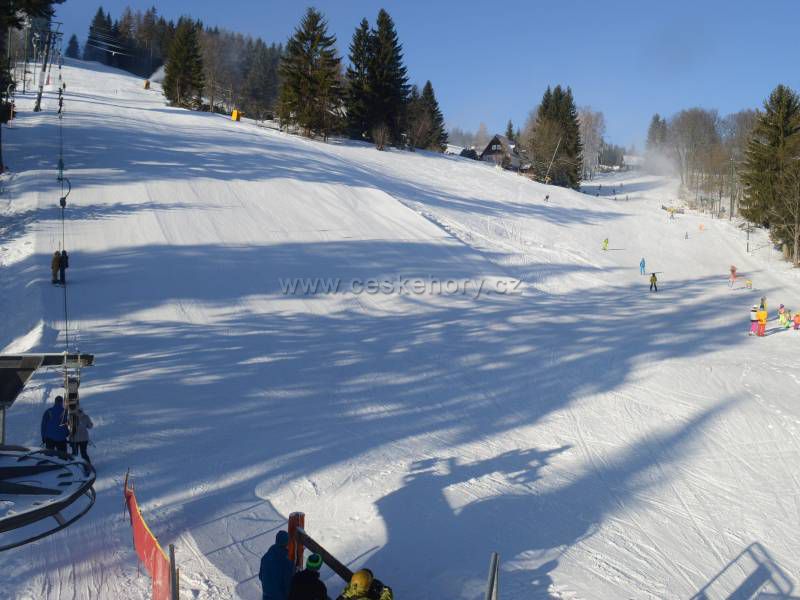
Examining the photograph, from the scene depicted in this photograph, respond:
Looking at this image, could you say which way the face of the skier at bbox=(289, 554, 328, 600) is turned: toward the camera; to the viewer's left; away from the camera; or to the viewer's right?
away from the camera

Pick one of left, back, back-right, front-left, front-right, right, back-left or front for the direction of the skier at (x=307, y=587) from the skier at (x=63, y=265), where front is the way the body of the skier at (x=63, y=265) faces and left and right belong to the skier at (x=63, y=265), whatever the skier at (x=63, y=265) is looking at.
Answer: back

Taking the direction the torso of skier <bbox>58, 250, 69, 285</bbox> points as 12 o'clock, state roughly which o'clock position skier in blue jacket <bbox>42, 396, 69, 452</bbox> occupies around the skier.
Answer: The skier in blue jacket is roughly at 6 o'clock from the skier.

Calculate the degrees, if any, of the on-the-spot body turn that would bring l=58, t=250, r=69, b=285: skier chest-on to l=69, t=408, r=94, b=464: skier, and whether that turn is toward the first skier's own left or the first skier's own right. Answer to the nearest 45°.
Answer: approximately 180°

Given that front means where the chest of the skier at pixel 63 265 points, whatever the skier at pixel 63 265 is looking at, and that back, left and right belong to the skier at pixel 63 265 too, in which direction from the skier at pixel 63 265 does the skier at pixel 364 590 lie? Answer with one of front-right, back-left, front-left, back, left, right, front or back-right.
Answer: back

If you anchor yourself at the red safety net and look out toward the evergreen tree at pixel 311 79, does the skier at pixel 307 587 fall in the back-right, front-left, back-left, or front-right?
back-right

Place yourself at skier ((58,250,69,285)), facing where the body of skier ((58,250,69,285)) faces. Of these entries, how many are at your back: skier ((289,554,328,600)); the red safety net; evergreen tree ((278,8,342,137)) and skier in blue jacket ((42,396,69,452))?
3

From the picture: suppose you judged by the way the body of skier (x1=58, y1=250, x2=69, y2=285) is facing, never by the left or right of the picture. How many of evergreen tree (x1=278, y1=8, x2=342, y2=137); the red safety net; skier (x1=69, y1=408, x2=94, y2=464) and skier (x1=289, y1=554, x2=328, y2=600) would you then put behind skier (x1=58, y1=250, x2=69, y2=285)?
3

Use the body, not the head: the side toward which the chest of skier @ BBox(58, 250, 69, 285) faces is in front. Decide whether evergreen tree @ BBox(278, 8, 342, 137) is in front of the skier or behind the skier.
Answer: in front

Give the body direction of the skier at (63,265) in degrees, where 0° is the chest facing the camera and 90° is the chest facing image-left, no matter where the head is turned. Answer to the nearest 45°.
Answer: approximately 180°

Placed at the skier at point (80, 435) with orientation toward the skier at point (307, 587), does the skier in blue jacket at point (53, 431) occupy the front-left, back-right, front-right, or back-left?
back-right

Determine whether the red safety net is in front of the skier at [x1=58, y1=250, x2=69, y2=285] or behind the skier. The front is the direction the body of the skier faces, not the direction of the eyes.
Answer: behind

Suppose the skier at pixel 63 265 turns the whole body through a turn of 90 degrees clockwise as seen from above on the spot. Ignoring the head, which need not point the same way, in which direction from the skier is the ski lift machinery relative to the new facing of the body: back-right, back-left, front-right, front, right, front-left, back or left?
right
